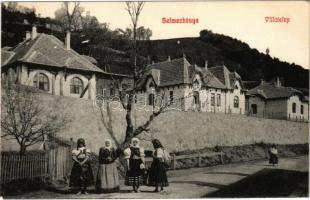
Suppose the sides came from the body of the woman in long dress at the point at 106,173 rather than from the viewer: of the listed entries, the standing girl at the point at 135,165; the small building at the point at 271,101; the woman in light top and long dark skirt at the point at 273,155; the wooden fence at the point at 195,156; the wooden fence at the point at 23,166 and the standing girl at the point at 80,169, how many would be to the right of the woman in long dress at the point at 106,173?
2

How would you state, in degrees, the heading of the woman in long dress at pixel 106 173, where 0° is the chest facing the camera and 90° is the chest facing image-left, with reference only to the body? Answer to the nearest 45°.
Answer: approximately 0°

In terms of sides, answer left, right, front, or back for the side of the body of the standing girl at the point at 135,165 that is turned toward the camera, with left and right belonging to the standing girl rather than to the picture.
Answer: front

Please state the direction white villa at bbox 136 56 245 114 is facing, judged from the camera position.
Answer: facing the viewer and to the right of the viewer

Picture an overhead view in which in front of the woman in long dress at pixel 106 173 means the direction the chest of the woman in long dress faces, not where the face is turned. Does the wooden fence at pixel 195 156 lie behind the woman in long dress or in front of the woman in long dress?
behind

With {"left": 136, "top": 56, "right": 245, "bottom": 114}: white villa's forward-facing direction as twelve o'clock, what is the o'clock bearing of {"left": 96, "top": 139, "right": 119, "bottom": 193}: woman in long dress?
The woman in long dress is roughly at 2 o'clock from the white villa.

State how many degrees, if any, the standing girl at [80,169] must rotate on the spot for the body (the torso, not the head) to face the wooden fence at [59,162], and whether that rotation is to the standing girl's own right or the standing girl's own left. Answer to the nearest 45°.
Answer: approximately 135° to the standing girl's own right

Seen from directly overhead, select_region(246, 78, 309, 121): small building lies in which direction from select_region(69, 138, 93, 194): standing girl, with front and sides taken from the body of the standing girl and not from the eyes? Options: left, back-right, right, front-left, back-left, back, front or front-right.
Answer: back-left
